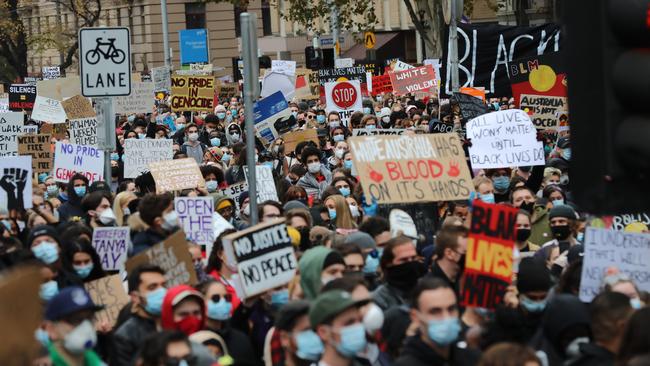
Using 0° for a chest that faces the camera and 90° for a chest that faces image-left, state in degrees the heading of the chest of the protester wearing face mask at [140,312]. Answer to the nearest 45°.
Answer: approximately 315°

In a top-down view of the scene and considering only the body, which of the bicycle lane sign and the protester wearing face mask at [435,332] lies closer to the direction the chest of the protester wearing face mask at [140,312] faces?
the protester wearing face mask

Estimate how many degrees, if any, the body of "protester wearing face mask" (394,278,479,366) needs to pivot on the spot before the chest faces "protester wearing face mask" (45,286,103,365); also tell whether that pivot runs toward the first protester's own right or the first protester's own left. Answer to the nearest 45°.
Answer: approximately 135° to the first protester's own right

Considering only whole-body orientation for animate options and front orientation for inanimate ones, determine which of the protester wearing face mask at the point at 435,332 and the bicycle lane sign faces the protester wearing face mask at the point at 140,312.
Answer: the bicycle lane sign
